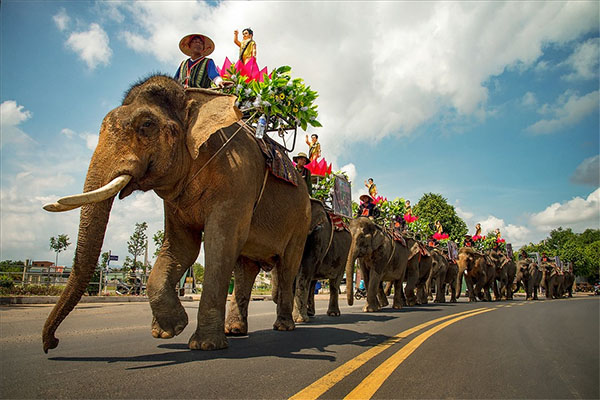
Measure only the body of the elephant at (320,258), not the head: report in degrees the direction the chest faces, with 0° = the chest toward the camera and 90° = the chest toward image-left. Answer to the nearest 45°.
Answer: approximately 45°

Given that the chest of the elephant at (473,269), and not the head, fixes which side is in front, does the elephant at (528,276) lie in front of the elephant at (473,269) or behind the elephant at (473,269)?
behind

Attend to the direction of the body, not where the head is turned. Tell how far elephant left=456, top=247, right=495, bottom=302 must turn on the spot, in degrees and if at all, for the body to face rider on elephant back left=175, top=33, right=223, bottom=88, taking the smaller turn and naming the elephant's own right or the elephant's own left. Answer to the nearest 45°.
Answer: approximately 45° to the elephant's own left

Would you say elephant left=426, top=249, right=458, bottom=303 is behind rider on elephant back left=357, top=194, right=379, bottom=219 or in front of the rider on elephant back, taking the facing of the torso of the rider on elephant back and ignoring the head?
behind

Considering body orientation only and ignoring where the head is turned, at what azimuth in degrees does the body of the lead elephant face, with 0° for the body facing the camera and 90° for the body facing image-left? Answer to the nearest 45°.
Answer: approximately 45°

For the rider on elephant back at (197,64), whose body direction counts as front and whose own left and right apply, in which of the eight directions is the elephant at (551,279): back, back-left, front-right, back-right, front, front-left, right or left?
back

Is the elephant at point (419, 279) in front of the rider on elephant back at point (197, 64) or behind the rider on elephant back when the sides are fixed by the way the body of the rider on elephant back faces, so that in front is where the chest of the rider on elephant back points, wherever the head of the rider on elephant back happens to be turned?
behind

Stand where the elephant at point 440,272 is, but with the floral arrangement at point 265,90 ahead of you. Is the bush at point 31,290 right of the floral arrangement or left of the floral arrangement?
right
